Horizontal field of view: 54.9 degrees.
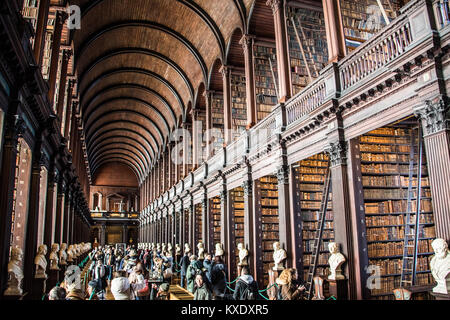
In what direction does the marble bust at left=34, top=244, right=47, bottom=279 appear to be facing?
to the viewer's right

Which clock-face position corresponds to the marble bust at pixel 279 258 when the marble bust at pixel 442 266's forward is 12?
the marble bust at pixel 279 258 is roughly at 3 o'clock from the marble bust at pixel 442 266.
